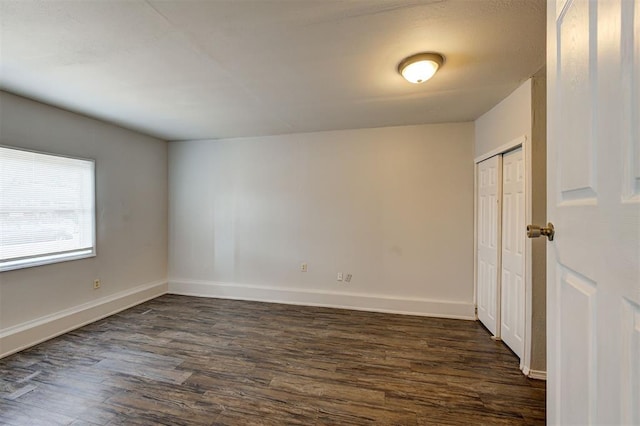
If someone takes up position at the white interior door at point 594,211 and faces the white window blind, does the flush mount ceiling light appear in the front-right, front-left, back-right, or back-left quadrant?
front-right

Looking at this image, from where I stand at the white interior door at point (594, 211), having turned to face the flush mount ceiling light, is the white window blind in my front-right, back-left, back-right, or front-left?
front-left

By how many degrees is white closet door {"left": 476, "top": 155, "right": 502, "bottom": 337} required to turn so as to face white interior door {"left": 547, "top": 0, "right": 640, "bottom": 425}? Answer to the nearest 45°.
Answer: approximately 45° to its left

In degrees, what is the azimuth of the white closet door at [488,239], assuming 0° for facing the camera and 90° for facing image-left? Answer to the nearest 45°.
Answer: approximately 45°

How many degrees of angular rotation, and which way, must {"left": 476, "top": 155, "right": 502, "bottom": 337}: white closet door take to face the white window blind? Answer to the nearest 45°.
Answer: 0° — it already faces it

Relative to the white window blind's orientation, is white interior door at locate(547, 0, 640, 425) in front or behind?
in front

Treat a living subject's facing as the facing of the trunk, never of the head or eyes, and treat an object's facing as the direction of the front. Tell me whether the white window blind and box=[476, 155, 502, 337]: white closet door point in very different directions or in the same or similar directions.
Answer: very different directions

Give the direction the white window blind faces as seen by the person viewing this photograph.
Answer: facing the viewer and to the right of the viewer

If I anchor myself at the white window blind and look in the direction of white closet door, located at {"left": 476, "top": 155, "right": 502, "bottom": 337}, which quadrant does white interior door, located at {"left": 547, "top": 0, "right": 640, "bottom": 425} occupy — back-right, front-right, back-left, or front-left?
front-right

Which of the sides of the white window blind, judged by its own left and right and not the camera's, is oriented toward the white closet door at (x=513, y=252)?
front

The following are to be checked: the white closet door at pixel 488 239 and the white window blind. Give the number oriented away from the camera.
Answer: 0

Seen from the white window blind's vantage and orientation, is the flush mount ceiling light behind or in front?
in front
